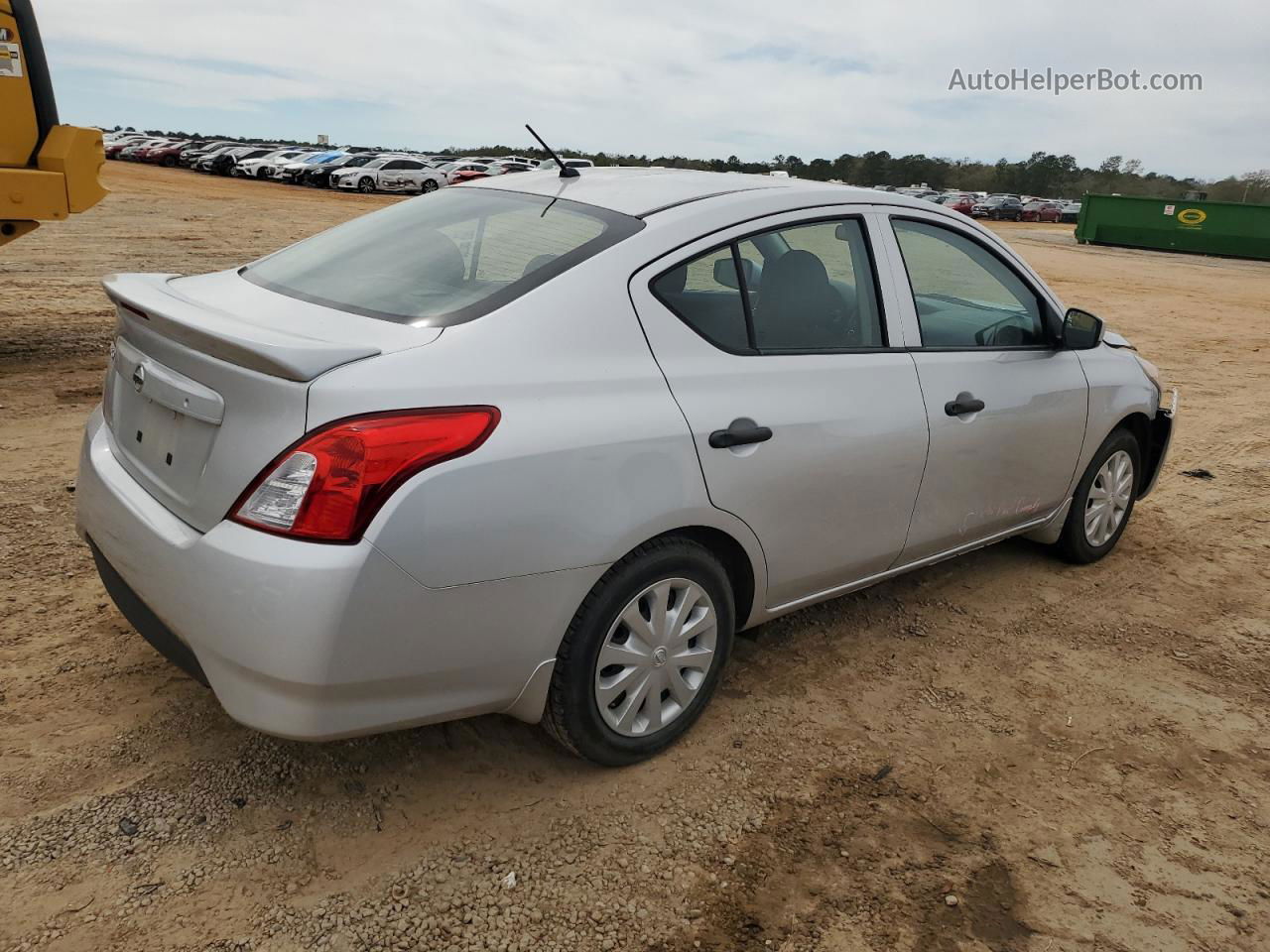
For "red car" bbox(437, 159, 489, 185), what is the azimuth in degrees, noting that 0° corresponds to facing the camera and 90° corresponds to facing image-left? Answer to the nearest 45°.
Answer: approximately 45°

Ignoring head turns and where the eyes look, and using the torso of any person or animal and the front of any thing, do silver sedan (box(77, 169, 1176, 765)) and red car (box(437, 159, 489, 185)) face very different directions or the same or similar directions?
very different directions

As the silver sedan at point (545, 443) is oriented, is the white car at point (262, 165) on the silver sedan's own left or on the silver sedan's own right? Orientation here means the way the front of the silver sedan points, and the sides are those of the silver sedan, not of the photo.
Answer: on the silver sedan's own left

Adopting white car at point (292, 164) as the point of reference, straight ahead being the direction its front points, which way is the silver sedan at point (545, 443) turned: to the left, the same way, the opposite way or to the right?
the opposite way

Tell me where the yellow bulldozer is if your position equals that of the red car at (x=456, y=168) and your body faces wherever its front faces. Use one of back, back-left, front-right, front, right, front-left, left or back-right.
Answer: front-left

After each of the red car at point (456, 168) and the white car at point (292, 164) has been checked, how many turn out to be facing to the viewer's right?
0

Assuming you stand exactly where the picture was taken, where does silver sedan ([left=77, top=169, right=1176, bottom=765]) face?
facing away from the viewer and to the right of the viewer

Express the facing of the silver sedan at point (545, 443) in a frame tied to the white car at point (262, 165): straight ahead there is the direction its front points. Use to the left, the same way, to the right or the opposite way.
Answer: the opposite way
